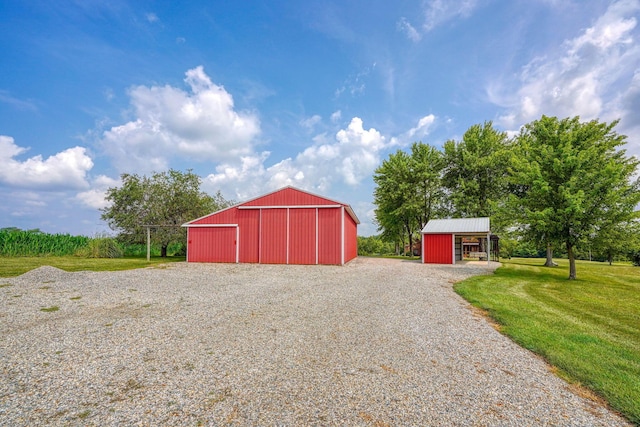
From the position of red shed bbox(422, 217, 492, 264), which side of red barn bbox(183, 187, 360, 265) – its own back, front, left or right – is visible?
left

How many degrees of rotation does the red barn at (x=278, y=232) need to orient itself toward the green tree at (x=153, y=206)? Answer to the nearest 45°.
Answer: approximately 135° to its right

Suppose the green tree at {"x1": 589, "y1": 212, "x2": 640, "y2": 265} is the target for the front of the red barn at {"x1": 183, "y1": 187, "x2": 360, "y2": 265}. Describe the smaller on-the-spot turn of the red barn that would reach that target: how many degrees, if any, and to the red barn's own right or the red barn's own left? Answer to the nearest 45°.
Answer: approximately 45° to the red barn's own left

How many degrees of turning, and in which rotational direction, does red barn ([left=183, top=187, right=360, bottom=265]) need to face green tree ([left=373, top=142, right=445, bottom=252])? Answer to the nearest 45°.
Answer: approximately 135° to its left

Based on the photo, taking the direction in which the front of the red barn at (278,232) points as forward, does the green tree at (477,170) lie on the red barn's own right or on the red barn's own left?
on the red barn's own left

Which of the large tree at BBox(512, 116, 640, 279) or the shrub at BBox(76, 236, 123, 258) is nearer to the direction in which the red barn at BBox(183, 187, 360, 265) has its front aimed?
the large tree

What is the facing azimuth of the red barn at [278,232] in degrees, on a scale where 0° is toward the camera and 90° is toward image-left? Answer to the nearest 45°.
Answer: approximately 0°
